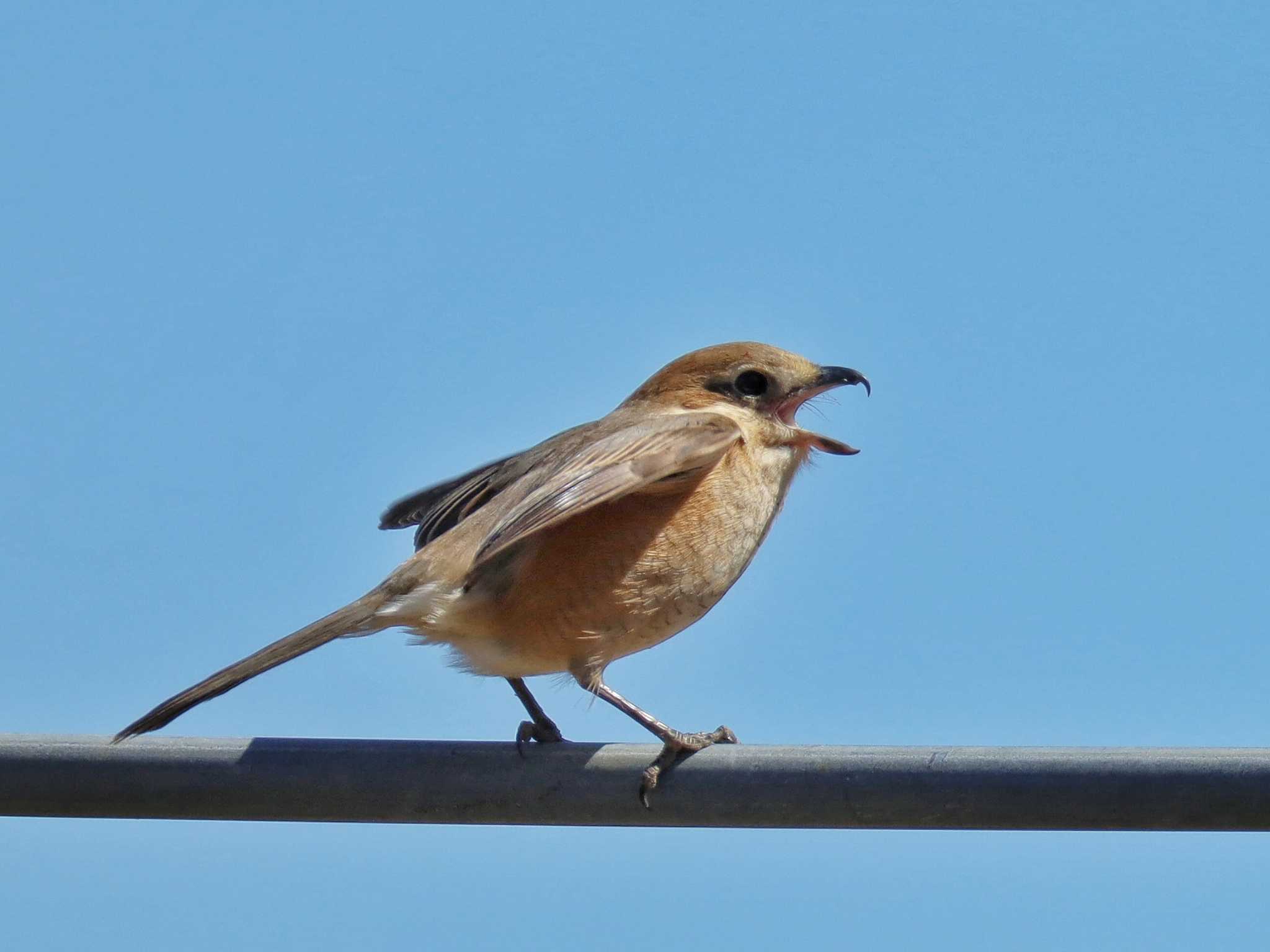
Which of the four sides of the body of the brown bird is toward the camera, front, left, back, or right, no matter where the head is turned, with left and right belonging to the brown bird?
right
